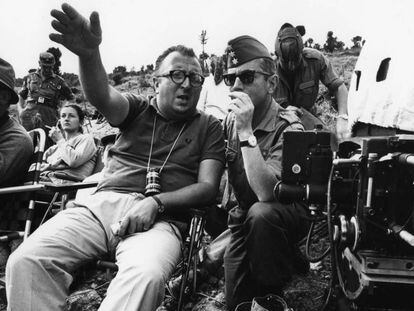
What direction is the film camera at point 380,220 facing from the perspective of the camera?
to the viewer's left

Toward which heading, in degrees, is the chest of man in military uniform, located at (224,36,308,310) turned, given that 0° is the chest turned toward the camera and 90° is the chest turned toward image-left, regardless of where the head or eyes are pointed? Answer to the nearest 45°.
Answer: approximately 45°

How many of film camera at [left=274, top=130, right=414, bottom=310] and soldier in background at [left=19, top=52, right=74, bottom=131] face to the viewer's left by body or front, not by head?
1

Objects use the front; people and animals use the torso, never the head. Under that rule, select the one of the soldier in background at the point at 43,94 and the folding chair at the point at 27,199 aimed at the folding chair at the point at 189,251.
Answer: the soldier in background

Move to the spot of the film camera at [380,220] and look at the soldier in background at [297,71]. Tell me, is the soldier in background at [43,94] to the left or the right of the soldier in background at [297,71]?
left
